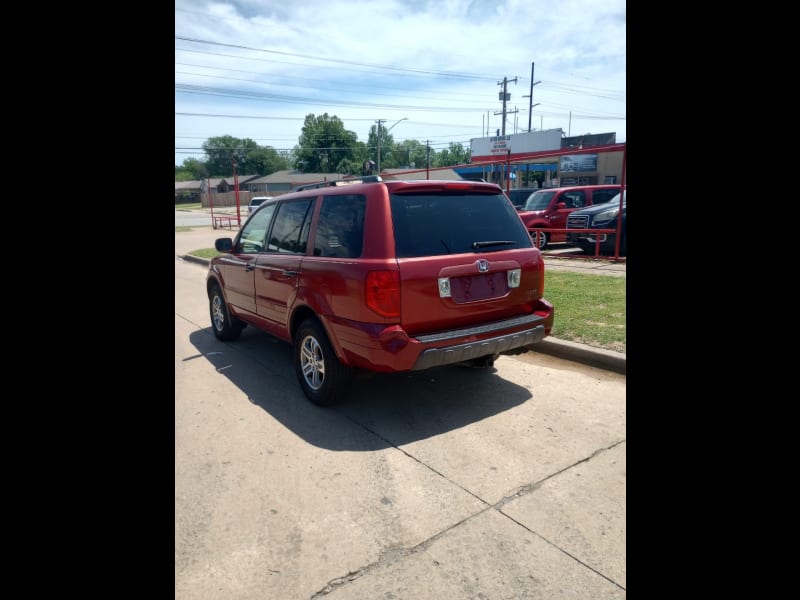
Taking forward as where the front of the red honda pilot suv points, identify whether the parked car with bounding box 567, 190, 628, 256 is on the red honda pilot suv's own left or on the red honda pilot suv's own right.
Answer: on the red honda pilot suv's own right

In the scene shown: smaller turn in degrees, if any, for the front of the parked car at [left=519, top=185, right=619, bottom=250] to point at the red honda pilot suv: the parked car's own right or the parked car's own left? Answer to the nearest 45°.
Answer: approximately 45° to the parked car's own left

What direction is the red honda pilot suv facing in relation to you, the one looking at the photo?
facing away from the viewer and to the left of the viewer

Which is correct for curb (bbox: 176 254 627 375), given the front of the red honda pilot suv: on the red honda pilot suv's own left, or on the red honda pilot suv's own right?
on the red honda pilot suv's own right

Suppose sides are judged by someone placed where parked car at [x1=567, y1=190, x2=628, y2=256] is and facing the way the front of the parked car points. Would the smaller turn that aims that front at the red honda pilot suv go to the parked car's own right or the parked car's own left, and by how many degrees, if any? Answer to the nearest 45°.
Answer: approximately 45° to the parked car's own left

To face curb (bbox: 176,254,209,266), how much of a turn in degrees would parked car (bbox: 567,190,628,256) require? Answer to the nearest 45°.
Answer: approximately 45° to its right

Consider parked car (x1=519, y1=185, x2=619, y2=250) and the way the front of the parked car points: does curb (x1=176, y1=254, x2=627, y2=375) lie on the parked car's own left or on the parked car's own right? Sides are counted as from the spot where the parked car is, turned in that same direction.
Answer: on the parked car's own left

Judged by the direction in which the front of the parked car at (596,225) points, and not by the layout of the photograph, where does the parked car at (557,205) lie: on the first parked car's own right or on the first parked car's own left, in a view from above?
on the first parked car's own right

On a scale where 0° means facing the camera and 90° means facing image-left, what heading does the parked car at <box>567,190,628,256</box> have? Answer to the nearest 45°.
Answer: approximately 45°
